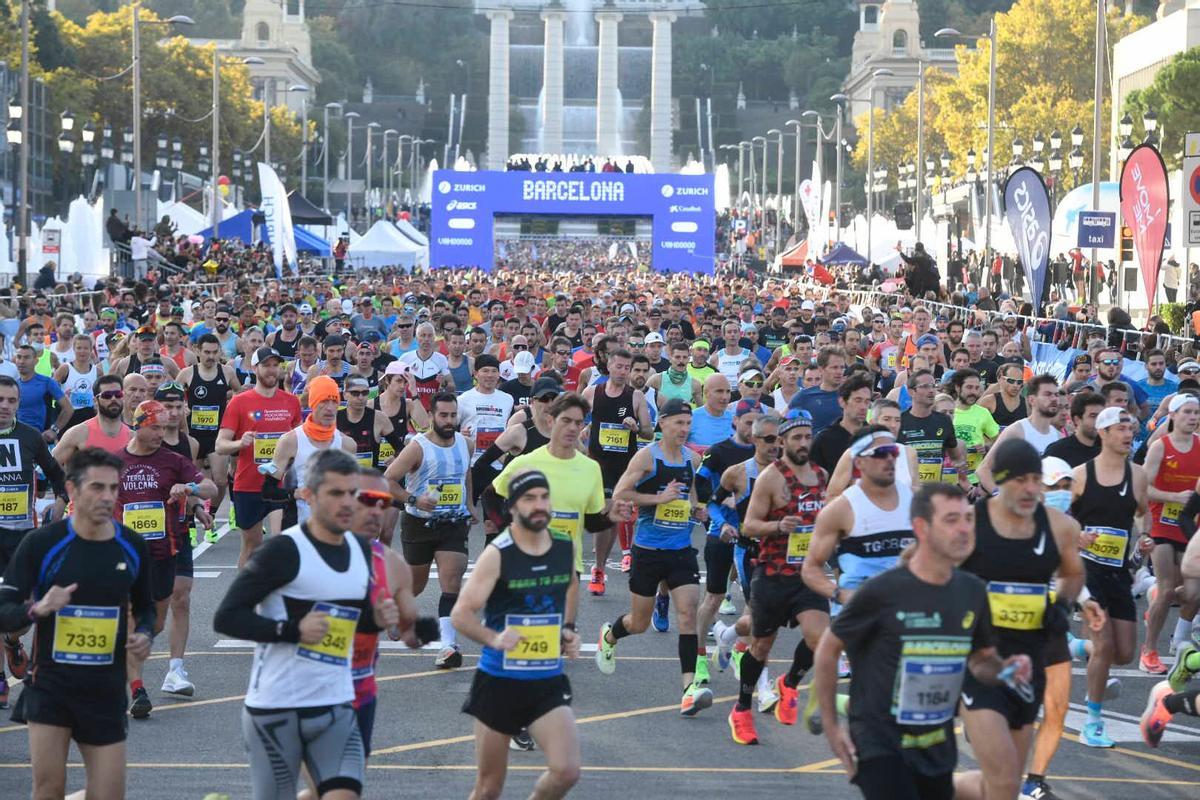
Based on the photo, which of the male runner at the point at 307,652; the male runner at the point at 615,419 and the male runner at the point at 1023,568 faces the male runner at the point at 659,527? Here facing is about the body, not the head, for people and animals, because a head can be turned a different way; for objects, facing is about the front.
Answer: the male runner at the point at 615,419

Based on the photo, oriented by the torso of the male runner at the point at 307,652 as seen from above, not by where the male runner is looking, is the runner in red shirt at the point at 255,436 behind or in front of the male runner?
behind

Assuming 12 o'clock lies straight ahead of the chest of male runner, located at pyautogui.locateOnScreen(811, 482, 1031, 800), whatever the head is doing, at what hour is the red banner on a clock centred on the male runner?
The red banner is roughly at 8 o'clock from the male runner.

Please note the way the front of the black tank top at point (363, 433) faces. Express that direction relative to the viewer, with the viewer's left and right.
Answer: facing the viewer

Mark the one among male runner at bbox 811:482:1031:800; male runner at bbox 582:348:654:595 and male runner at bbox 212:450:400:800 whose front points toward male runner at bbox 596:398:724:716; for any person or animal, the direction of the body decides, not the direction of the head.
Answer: male runner at bbox 582:348:654:595

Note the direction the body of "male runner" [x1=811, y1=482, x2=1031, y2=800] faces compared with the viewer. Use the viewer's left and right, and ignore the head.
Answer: facing the viewer and to the right of the viewer

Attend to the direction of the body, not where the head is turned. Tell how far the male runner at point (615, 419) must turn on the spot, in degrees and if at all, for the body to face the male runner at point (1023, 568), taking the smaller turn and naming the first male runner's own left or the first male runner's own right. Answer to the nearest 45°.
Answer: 0° — they already face them

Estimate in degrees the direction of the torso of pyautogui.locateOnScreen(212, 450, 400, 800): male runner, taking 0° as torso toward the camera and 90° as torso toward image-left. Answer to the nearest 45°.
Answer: approximately 315°

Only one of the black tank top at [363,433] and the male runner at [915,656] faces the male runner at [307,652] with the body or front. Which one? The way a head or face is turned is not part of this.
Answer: the black tank top

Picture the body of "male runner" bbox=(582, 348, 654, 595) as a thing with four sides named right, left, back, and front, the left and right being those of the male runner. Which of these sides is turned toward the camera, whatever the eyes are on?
front

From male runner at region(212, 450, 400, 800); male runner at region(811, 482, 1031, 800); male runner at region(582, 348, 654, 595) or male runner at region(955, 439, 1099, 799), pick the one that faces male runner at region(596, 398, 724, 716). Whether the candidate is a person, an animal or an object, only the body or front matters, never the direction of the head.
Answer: male runner at region(582, 348, 654, 595)

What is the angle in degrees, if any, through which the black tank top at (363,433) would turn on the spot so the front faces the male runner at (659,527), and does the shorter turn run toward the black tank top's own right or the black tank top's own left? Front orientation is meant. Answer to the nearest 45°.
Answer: approximately 45° to the black tank top's own left

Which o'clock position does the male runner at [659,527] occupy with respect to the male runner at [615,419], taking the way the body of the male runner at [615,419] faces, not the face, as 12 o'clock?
the male runner at [659,527] is roughly at 12 o'clock from the male runner at [615,419].

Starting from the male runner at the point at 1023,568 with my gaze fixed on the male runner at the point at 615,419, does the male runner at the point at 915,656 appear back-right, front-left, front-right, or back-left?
back-left

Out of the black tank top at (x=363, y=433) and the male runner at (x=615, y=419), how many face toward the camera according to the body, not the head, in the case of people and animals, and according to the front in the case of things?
2

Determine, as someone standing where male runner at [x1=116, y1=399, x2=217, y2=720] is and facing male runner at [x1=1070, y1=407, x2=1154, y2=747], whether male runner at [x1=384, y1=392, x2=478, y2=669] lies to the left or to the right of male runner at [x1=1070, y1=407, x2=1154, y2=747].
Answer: left

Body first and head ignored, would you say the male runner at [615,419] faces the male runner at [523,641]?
yes

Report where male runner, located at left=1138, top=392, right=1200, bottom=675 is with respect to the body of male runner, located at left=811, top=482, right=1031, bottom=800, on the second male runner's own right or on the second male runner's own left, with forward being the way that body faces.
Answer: on the second male runner's own left
